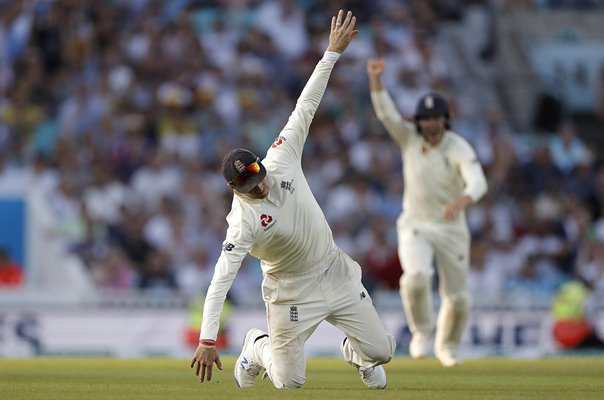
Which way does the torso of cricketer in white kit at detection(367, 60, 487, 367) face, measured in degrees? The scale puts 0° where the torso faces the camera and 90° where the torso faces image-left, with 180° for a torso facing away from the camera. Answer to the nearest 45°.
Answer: approximately 0°

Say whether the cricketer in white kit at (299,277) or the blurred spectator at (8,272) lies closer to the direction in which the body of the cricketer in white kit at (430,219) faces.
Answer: the cricketer in white kit

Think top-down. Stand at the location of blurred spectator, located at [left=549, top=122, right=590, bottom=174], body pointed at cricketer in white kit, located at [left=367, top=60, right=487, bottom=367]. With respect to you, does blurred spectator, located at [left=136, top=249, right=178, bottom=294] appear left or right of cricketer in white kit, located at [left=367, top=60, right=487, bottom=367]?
right

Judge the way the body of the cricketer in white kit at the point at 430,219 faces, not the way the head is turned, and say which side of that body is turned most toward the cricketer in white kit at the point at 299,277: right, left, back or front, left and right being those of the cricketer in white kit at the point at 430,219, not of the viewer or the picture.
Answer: front

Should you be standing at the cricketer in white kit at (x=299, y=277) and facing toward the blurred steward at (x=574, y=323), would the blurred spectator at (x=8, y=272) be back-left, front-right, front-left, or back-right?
front-left

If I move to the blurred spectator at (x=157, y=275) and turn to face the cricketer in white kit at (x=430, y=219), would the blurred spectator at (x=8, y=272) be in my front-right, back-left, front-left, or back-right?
back-right

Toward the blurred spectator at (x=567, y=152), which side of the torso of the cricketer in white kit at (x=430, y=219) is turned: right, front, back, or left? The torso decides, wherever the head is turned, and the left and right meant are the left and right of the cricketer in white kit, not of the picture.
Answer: back

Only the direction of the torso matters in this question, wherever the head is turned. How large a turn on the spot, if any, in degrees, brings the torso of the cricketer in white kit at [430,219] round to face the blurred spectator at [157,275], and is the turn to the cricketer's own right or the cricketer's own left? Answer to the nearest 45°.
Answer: approximately 135° to the cricketer's own right

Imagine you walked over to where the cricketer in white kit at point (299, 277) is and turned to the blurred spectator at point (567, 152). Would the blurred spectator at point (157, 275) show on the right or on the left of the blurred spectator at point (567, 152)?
left

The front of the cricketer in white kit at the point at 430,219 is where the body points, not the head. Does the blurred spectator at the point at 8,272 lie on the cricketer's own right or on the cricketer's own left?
on the cricketer's own right

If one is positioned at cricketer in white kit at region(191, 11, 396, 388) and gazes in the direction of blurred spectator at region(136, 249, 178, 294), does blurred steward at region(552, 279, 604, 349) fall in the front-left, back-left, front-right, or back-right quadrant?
front-right
